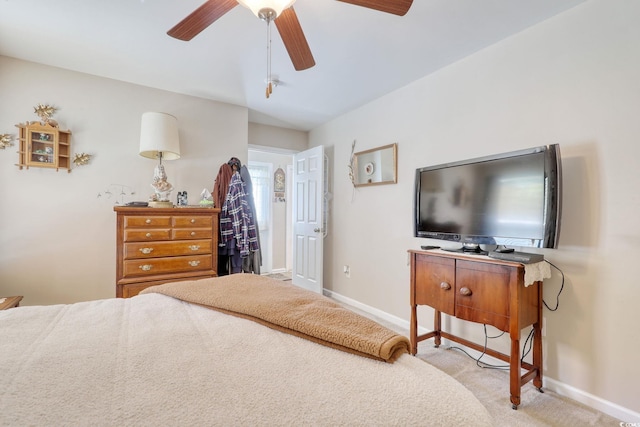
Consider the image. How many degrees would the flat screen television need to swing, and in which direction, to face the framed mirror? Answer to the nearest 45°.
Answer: approximately 90° to its right

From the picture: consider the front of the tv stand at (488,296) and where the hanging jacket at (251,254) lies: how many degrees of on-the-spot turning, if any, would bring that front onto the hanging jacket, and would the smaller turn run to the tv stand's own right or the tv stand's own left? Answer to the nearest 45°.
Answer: approximately 45° to the tv stand's own right

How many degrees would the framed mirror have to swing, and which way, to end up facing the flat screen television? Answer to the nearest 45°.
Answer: approximately 90° to its left

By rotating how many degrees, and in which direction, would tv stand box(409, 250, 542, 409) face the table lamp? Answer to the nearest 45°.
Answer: approximately 45° to its right

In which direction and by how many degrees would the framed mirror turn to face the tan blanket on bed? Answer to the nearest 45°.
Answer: approximately 45° to its left

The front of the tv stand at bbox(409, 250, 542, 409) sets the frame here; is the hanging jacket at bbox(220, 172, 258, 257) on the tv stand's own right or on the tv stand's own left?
on the tv stand's own right

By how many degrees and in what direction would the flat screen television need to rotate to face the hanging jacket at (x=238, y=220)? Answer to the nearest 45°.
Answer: approximately 45° to its right

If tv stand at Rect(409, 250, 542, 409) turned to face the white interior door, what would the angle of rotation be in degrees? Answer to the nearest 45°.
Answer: approximately 90° to its right

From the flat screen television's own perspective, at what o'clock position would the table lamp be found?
The table lamp is roughly at 1 o'clock from the flat screen television.
